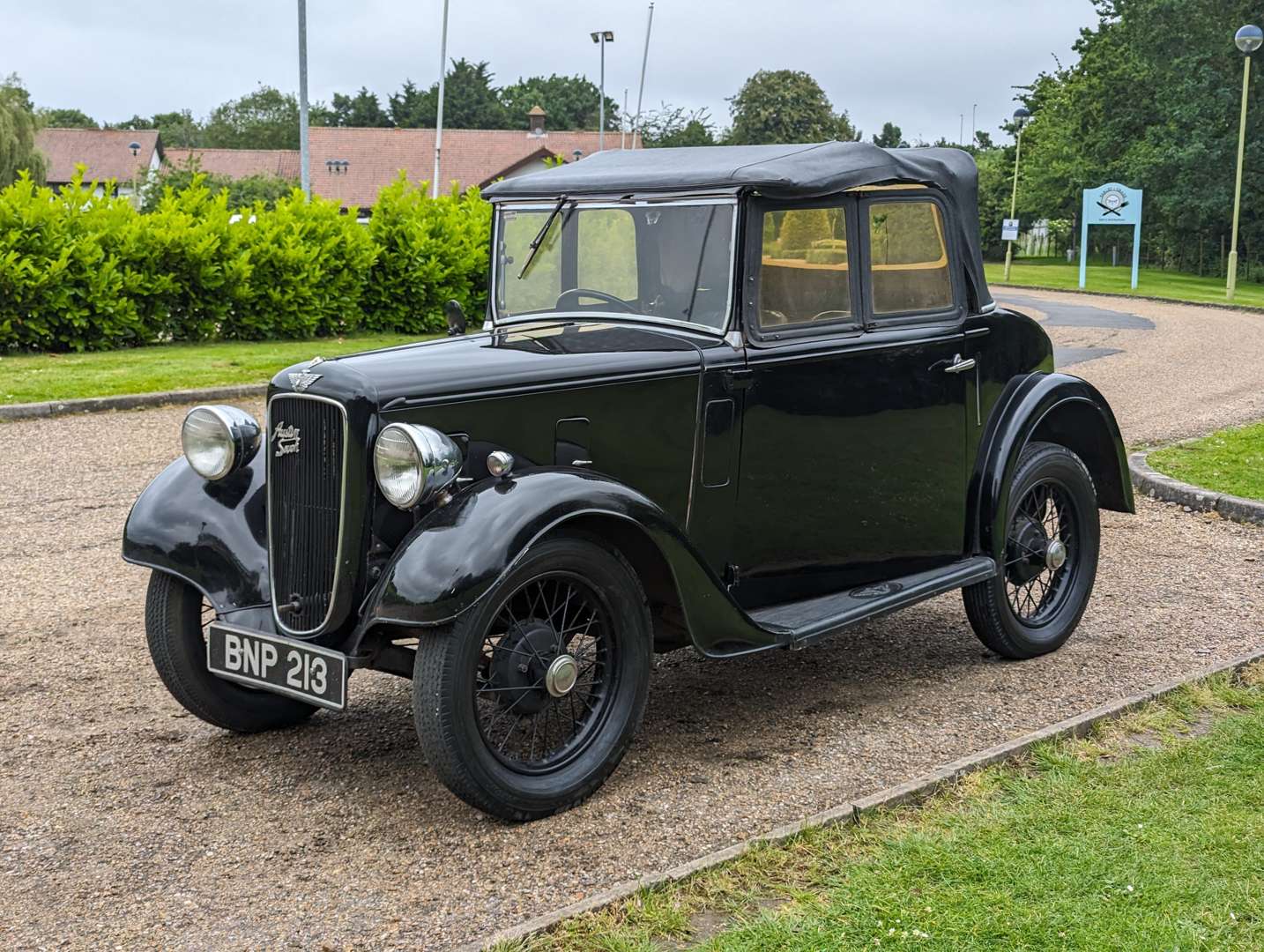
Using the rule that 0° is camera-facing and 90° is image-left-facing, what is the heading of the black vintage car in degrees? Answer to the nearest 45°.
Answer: approximately 45°

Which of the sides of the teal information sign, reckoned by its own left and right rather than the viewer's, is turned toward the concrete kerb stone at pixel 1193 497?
front

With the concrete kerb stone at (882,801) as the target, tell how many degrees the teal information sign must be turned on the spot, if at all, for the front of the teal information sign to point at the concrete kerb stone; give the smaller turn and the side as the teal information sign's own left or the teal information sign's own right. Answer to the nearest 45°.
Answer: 0° — it already faces it

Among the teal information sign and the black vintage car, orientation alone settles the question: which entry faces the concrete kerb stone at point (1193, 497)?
the teal information sign

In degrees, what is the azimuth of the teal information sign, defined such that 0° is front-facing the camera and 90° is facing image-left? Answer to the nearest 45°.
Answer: approximately 0°

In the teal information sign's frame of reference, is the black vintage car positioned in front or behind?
in front

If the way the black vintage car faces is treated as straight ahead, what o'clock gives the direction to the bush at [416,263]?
The bush is roughly at 4 o'clock from the black vintage car.

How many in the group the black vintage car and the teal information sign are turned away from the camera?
0
